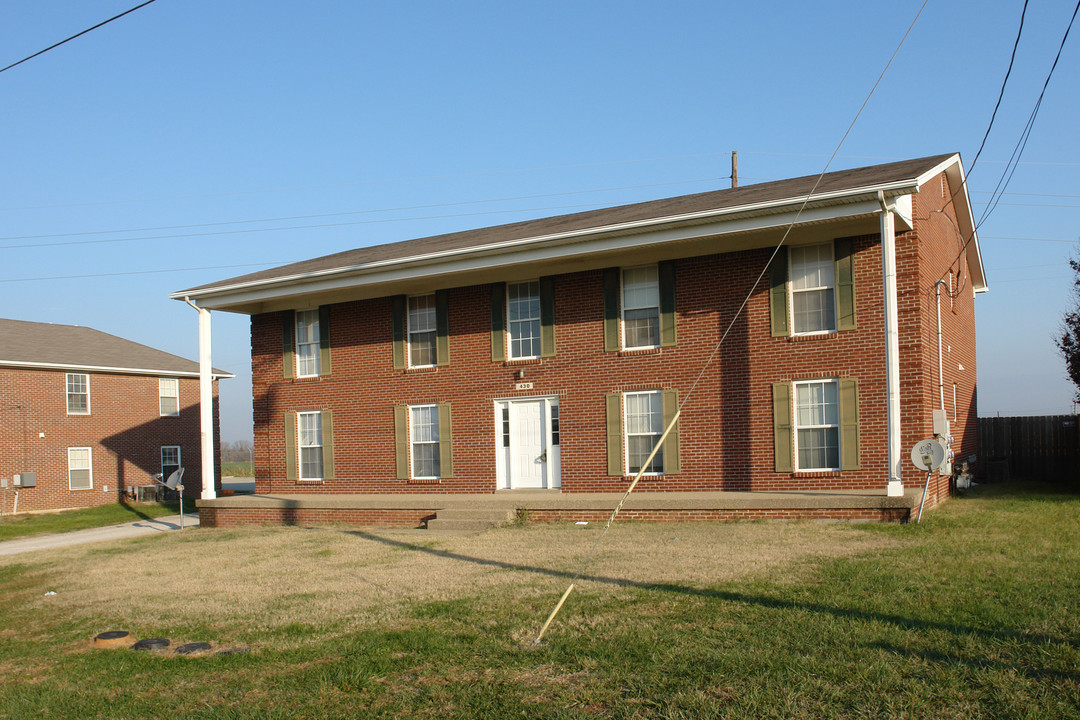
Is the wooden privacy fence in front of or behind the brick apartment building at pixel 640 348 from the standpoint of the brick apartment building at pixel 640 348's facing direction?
behind

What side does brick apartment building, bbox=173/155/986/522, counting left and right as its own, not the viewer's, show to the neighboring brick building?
right

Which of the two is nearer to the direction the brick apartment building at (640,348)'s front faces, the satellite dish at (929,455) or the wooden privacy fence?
the satellite dish

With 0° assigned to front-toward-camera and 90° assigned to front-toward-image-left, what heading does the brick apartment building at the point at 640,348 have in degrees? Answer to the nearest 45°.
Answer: approximately 45°
